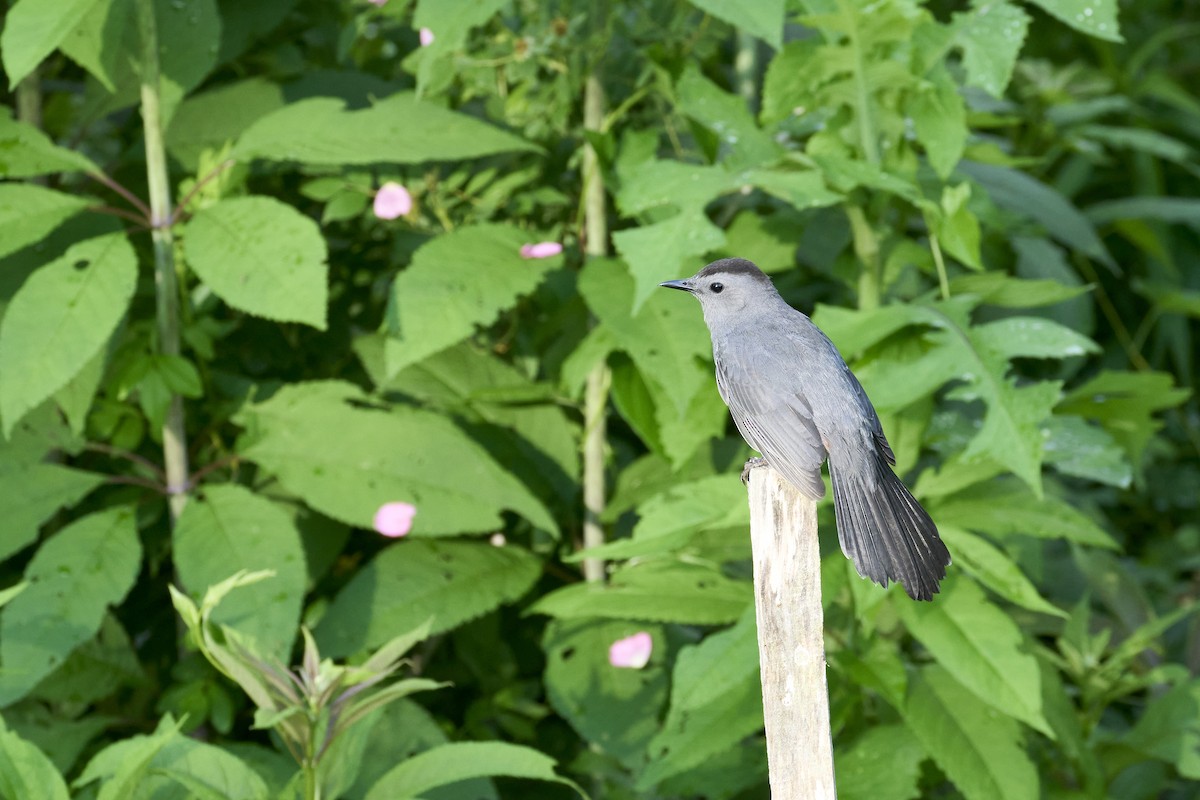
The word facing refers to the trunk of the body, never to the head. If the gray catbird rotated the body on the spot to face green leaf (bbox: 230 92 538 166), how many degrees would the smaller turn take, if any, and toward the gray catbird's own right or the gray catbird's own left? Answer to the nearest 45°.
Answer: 0° — it already faces it

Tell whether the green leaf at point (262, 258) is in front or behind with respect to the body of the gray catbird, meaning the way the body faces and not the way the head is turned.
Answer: in front

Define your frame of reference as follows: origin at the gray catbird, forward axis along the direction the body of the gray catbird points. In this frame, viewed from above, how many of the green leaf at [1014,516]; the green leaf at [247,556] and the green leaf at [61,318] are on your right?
1

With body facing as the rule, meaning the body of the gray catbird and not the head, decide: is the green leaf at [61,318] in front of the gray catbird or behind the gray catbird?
in front

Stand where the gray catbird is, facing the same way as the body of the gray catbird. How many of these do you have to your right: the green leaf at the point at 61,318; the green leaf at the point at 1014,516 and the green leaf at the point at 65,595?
1

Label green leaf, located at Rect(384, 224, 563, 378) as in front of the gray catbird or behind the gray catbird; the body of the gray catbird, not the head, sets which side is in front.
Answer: in front

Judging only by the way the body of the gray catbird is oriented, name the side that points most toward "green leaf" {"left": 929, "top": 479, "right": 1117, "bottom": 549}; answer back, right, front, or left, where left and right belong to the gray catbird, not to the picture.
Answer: right

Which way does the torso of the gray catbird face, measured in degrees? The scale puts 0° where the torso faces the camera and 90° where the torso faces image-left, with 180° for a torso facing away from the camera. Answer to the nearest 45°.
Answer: approximately 135°
